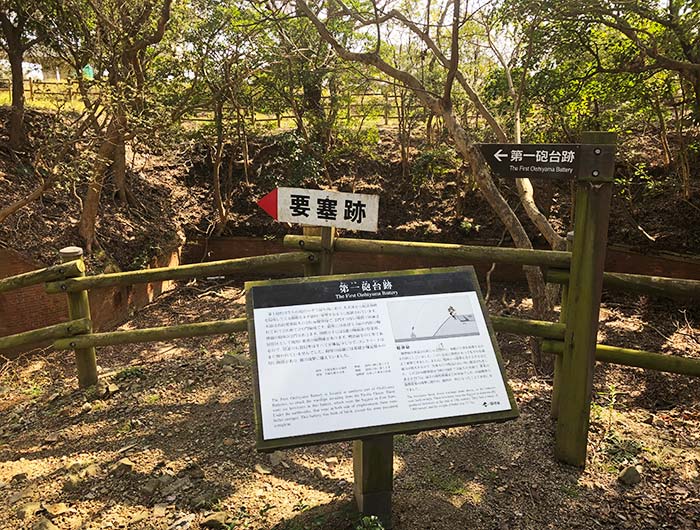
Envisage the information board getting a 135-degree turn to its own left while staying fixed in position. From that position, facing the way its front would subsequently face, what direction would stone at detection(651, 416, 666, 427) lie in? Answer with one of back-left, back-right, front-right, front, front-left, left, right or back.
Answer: front

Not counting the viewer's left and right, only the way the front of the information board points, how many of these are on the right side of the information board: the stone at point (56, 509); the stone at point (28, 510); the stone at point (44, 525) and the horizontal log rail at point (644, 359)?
3

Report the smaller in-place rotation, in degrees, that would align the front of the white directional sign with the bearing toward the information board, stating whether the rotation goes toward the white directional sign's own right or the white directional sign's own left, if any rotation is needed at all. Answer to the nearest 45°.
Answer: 0° — it already faces it

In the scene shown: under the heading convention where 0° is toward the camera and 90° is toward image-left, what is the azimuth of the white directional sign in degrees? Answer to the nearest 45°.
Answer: approximately 0°

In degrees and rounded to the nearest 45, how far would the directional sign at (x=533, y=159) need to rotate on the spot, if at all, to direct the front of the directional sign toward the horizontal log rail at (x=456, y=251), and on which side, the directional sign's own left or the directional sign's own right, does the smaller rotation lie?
approximately 135° to the directional sign's own right

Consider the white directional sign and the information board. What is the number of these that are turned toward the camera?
2

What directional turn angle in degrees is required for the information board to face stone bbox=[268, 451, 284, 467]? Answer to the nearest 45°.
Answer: approximately 135° to its right

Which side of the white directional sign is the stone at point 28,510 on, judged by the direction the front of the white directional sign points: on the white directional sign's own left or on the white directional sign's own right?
on the white directional sign's own right
